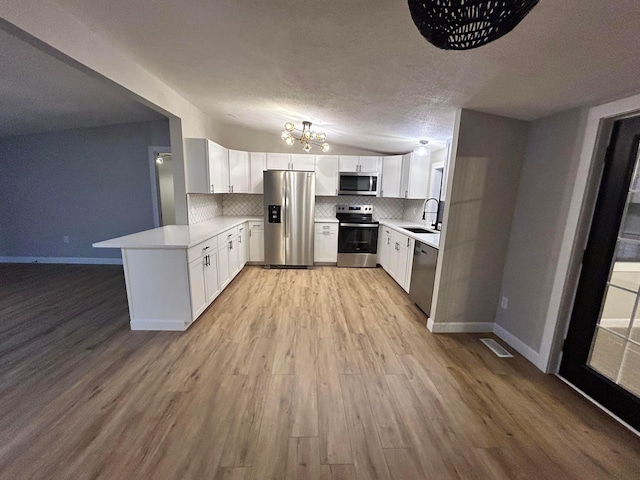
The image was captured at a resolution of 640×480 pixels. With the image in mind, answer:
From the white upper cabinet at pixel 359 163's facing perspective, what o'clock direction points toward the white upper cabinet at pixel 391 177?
the white upper cabinet at pixel 391 177 is roughly at 9 o'clock from the white upper cabinet at pixel 359 163.

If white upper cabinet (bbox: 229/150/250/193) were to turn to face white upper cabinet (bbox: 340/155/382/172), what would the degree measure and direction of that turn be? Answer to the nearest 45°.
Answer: approximately 45° to its left

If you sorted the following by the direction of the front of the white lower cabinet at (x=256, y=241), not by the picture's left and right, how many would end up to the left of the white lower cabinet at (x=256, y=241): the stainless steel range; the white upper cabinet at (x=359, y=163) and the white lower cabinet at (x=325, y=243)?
3

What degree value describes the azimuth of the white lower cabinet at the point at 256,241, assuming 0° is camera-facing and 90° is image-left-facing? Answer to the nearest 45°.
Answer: approximately 0°

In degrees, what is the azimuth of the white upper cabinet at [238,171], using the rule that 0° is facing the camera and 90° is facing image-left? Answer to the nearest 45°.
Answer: approximately 315°

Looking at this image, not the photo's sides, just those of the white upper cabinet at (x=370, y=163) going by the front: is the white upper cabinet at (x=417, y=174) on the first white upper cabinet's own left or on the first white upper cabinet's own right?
on the first white upper cabinet's own left

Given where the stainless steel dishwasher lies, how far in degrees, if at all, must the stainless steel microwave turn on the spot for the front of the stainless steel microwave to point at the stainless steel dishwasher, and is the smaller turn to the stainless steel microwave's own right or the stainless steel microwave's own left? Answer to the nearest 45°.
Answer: approximately 45° to the stainless steel microwave's own left

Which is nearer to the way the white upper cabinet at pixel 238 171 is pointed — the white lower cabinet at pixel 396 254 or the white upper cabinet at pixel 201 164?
the white lower cabinet
